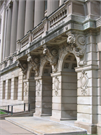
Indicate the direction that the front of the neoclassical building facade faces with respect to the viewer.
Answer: facing the viewer and to the left of the viewer
